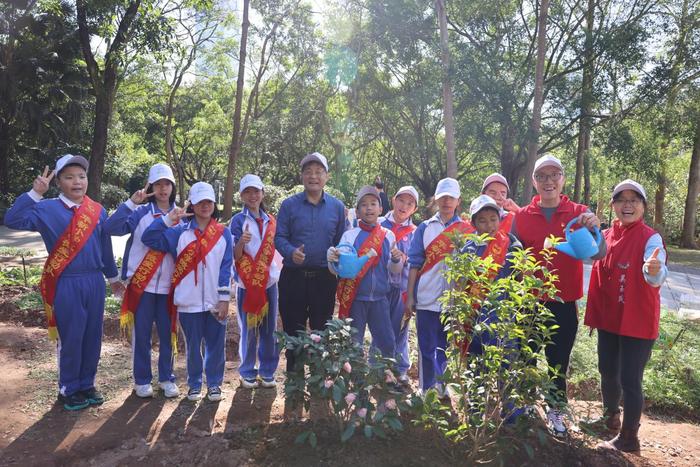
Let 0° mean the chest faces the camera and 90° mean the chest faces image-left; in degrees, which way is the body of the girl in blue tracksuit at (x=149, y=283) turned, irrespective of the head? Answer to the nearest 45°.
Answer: approximately 0°

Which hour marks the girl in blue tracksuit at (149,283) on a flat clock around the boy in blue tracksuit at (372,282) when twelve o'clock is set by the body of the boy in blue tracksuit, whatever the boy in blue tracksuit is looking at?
The girl in blue tracksuit is roughly at 3 o'clock from the boy in blue tracksuit.
